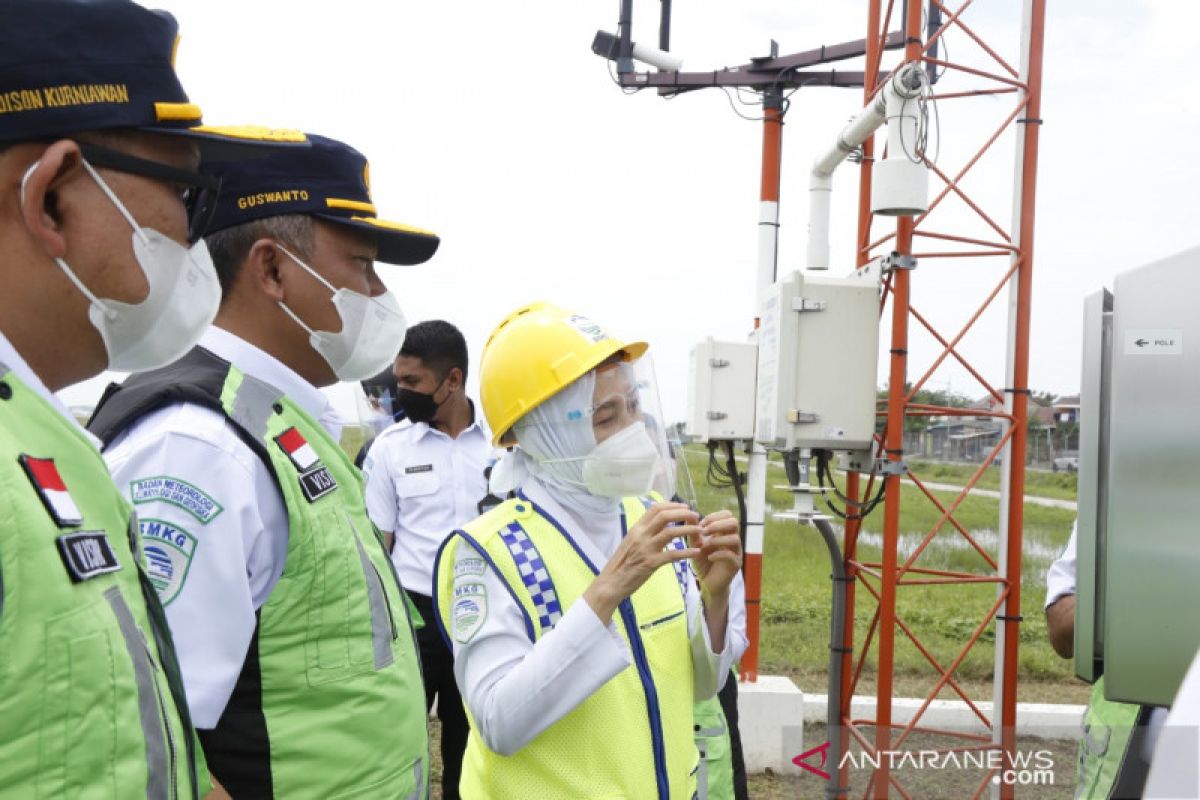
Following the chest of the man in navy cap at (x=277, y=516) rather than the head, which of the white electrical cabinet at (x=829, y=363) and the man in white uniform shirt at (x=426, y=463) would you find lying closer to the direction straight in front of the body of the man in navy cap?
the white electrical cabinet

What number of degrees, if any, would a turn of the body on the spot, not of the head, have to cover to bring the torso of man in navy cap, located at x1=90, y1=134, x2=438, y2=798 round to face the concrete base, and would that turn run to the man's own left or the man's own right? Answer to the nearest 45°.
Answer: approximately 45° to the man's own left

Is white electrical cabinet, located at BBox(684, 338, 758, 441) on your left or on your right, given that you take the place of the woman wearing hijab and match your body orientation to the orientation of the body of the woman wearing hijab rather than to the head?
on your left

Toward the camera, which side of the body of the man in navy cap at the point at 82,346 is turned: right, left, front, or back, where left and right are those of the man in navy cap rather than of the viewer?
right

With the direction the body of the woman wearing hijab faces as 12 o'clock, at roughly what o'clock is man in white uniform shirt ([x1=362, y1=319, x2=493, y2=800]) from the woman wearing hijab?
The man in white uniform shirt is roughly at 7 o'clock from the woman wearing hijab.

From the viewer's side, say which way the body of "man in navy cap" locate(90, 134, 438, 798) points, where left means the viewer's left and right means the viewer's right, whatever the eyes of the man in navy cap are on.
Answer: facing to the right of the viewer

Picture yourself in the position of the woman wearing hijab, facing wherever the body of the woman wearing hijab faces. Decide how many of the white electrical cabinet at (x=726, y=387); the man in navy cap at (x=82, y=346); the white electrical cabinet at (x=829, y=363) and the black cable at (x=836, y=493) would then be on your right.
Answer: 1

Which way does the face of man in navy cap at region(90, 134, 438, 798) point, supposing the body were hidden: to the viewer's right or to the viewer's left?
to the viewer's right

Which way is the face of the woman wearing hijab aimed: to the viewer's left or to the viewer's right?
to the viewer's right

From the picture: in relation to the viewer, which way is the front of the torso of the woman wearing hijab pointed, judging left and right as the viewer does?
facing the viewer and to the right of the viewer

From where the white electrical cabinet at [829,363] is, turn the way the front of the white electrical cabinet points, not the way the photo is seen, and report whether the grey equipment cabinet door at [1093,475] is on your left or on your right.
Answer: on your left
